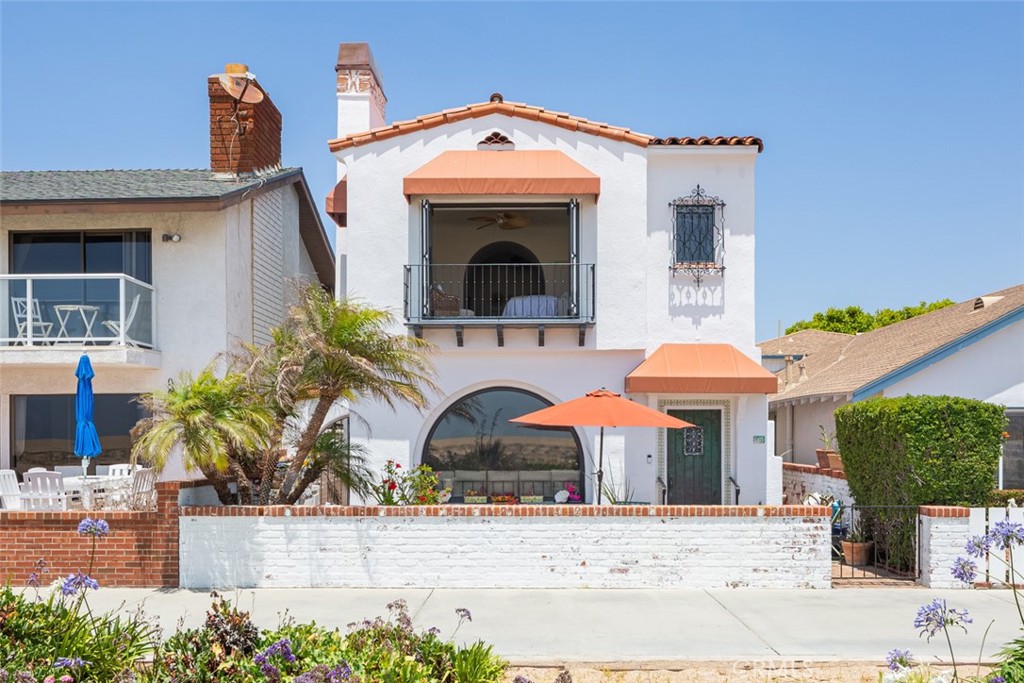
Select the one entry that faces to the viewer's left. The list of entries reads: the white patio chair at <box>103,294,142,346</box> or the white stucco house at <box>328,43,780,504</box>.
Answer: the white patio chair

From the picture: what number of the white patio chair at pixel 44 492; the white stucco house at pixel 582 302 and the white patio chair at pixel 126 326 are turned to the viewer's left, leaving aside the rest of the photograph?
1

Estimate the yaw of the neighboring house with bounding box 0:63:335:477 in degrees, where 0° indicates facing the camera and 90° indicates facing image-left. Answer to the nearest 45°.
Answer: approximately 0°

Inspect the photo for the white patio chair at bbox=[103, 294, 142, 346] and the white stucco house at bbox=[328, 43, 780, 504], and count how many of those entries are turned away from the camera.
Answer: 0

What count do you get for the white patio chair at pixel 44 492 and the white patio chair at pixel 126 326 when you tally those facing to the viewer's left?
1

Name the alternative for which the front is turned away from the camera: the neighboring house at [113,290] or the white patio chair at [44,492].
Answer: the white patio chair

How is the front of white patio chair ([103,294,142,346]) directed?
to the viewer's left

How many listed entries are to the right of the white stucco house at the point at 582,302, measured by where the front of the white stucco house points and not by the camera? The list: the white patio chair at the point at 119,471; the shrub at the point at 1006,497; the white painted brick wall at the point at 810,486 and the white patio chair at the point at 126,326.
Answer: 2

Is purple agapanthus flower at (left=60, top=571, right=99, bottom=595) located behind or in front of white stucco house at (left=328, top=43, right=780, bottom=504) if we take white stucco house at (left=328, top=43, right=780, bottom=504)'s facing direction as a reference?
in front

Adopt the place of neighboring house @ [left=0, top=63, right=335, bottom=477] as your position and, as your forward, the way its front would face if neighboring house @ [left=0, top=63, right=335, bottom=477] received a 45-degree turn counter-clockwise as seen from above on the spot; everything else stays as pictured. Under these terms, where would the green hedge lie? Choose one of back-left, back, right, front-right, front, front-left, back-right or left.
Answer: front

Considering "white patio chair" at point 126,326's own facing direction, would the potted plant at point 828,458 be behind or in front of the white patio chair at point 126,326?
behind
